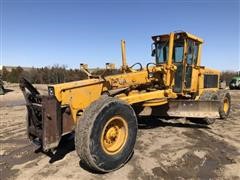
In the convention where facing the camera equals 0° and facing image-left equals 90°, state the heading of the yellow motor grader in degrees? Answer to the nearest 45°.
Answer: approximately 45°
